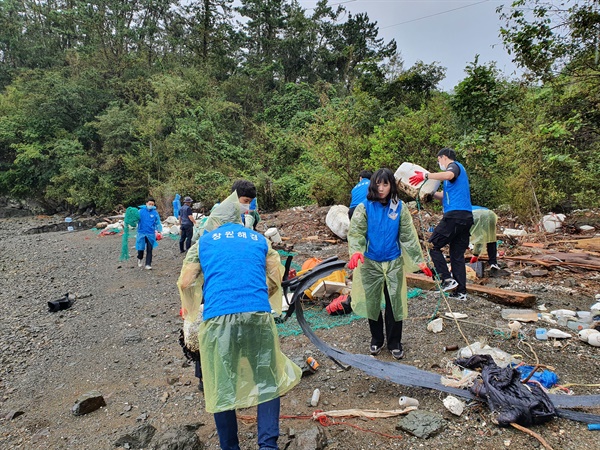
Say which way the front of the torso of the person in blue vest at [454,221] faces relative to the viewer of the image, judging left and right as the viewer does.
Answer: facing to the left of the viewer

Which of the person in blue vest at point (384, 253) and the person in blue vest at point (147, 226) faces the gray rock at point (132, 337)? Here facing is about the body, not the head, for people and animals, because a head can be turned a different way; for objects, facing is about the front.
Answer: the person in blue vest at point (147, 226)

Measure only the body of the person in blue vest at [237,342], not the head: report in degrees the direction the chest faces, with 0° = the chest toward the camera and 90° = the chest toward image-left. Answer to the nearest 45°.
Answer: approximately 180°

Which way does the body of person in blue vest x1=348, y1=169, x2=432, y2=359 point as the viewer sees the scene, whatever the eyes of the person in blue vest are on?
toward the camera

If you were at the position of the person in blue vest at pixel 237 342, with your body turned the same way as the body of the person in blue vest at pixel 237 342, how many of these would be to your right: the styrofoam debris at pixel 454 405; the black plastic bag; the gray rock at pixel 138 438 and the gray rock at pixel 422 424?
3

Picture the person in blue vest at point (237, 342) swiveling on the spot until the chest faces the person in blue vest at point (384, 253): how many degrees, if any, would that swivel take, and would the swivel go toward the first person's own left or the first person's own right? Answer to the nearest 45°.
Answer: approximately 45° to the first person's own right

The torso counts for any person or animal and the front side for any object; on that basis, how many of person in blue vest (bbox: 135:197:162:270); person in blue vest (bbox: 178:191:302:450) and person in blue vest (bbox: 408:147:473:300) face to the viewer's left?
1

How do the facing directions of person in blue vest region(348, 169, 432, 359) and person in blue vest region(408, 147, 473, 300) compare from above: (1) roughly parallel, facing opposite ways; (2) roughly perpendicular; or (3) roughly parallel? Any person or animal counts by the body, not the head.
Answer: roughly perpendicular

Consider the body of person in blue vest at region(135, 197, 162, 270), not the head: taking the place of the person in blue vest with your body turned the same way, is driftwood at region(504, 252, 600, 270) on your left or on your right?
on your left

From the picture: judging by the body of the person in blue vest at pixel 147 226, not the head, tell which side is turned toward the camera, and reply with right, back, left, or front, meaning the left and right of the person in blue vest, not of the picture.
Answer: front

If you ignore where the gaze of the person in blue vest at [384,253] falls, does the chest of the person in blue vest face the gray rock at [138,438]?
no

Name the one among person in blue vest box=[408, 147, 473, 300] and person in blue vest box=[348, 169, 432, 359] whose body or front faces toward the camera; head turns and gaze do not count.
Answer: person in blue vest box=[348, 169, 432, 359]

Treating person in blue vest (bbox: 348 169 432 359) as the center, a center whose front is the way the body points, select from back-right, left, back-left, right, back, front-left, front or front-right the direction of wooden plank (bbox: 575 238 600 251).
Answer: back-left

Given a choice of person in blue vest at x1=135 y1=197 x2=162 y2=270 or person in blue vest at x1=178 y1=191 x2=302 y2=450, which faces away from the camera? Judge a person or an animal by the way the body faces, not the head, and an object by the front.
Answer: person in blue vest at x1=178 y1=191 x2=302 y2=450

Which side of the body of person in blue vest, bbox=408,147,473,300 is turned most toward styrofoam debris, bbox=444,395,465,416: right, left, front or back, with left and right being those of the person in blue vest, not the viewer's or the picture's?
left

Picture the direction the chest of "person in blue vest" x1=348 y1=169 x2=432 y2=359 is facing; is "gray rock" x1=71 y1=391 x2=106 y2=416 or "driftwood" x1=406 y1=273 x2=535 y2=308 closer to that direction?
the gray rock

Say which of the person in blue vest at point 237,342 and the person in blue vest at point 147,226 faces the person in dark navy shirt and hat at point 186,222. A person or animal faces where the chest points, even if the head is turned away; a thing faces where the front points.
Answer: the person in blue vest at point 237,342
